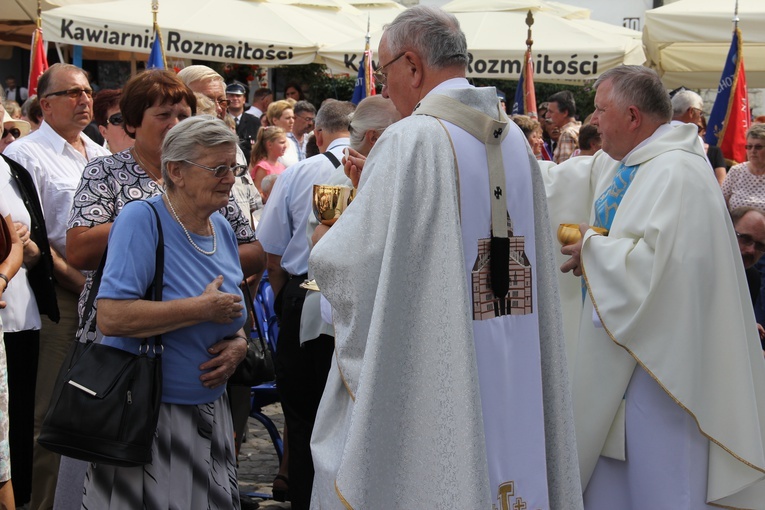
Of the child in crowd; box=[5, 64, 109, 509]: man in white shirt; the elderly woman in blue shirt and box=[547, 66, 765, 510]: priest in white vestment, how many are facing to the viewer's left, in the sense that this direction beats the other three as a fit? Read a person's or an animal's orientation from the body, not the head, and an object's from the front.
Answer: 1

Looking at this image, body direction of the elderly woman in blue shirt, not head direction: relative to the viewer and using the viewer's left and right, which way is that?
facing the viewer and to the right of the viewer

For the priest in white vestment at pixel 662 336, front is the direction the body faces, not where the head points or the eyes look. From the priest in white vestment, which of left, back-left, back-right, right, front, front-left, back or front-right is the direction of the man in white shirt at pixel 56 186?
front

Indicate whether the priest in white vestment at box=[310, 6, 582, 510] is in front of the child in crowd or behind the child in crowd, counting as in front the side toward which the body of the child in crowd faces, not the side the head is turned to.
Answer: in front

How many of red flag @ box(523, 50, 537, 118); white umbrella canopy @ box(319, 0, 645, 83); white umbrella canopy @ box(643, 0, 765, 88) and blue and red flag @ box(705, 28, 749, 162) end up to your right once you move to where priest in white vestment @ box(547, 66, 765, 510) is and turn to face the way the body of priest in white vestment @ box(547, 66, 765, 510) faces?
4

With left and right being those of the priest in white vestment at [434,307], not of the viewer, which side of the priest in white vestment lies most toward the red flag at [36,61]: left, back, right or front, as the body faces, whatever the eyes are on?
front

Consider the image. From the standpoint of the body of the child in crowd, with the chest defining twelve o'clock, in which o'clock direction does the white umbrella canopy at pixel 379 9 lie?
The white umbrella canopy is roughly at 8 o'clock from the child in crowd.

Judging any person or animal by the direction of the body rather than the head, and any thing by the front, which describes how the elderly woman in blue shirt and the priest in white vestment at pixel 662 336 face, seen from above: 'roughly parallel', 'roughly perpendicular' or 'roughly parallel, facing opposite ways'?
roughly parallel, facing opposite ways

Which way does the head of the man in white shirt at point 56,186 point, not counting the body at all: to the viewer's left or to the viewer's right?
to the viewer's right

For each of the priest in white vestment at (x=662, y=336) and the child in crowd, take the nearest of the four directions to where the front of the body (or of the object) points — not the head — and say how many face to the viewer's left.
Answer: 1

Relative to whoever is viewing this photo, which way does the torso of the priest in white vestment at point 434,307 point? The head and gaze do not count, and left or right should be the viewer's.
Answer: facing away from the viewer and to the left of the viewer

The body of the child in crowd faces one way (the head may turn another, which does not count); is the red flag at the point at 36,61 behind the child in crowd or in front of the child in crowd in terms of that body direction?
behind

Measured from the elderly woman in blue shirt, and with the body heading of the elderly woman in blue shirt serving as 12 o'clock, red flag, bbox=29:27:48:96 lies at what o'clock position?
The red flag is roughly at 7 o'clock from the elderly woman in blue shirt.

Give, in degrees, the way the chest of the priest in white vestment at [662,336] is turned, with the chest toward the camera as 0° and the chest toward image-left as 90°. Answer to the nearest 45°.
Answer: approximately 90°
